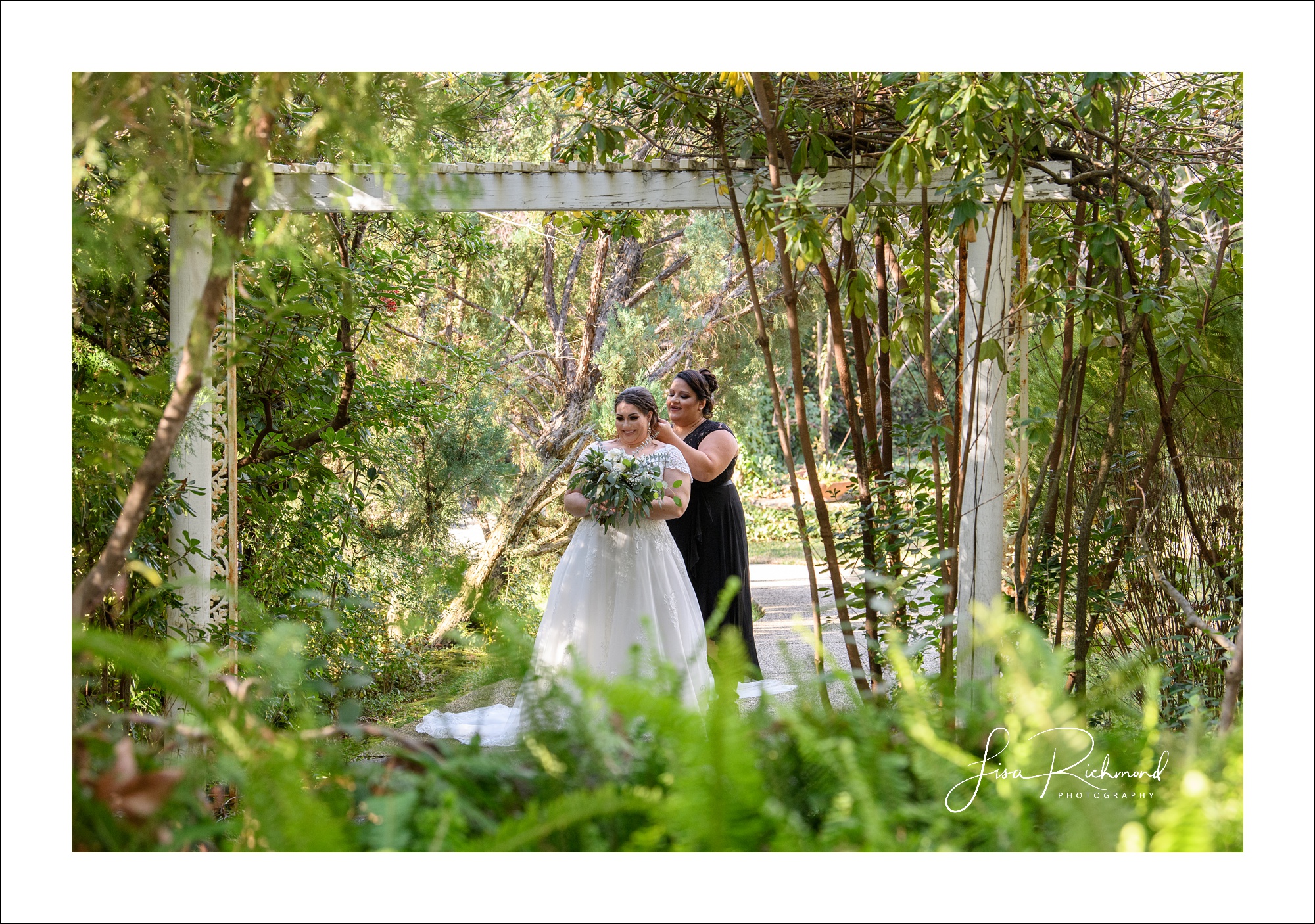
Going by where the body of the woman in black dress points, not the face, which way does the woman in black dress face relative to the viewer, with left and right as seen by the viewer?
facing the viewer and to the left of the viewer

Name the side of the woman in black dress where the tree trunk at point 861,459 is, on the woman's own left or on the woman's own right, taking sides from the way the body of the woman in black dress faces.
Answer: on the woman's own left

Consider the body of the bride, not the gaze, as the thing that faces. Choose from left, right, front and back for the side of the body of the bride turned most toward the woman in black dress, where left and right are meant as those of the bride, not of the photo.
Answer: back

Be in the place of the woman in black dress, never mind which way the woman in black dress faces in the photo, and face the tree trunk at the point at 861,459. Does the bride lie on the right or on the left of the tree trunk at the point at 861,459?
right

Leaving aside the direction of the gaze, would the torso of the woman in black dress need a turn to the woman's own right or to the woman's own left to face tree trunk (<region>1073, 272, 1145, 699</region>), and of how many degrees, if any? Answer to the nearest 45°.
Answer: approximately 90° to the woman's own left

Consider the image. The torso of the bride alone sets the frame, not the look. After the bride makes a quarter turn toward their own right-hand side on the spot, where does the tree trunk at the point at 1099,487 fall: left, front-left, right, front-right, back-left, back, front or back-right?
back

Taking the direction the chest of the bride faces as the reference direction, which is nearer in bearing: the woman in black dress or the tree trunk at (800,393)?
the tree trunk

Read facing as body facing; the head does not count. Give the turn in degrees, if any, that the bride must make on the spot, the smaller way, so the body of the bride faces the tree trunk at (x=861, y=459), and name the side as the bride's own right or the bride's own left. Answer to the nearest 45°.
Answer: approximately 90° to the bride's own left

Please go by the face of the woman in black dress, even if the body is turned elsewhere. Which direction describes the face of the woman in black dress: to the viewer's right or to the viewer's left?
to the viewer's left

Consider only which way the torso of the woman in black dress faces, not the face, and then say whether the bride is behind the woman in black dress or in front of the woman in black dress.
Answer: in front

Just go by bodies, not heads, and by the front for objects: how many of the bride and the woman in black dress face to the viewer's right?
0

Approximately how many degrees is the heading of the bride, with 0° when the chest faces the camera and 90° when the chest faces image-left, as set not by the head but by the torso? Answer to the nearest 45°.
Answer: approximately 45°
